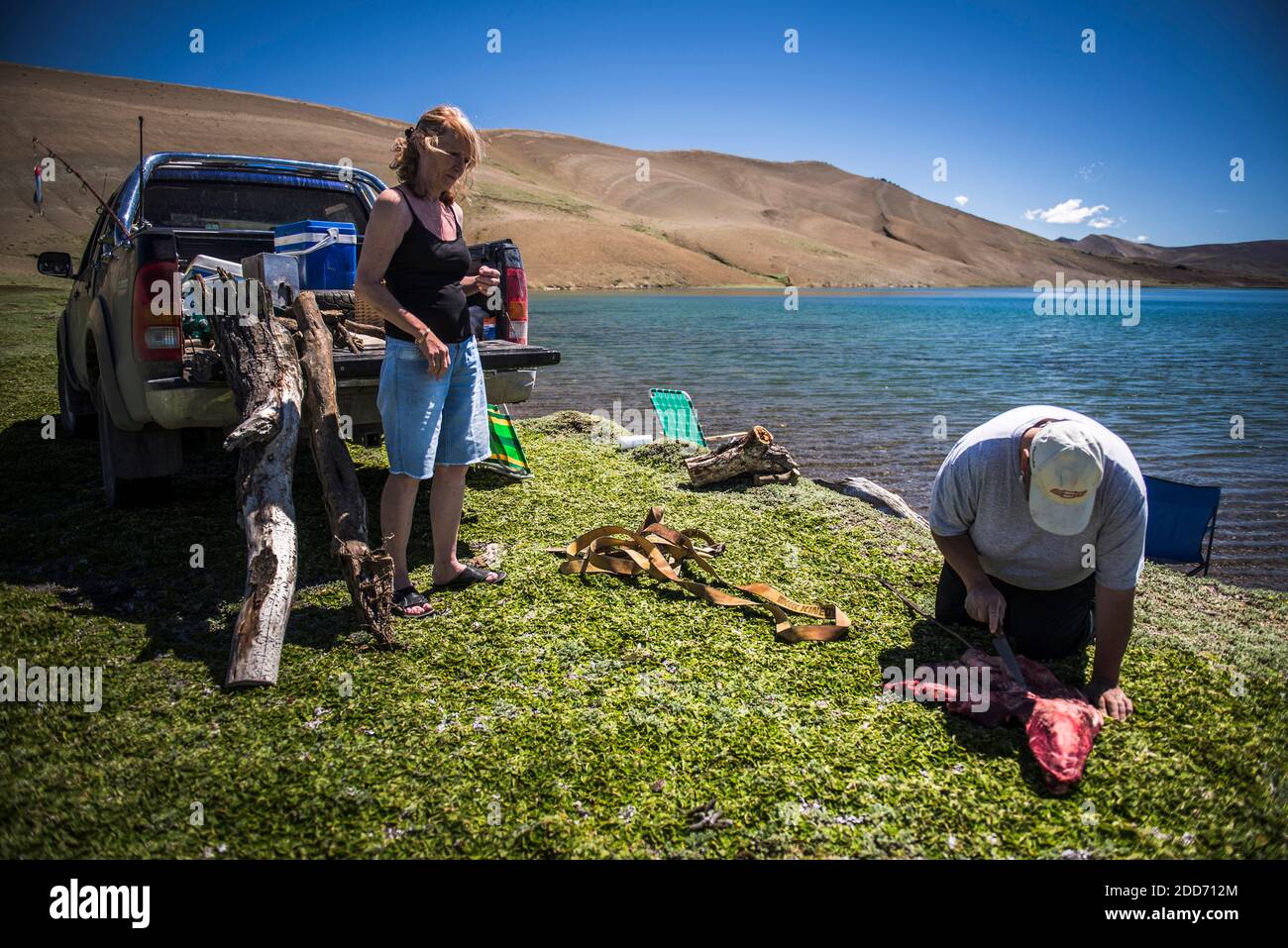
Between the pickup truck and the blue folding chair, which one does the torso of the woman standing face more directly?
the blue folding chair

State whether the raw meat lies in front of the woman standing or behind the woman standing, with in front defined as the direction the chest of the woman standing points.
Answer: in front

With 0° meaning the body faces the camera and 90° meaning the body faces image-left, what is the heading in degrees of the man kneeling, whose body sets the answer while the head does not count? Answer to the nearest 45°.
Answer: approximately 0°

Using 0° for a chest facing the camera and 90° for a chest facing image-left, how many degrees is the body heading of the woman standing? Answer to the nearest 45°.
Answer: approximately 315°

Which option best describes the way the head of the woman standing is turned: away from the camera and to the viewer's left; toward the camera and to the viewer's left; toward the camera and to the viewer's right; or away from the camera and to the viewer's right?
toward the camera and to the viewer's right

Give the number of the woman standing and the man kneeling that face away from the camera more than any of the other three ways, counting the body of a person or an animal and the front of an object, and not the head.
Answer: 0

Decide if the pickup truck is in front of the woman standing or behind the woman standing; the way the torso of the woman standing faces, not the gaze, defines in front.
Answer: behind

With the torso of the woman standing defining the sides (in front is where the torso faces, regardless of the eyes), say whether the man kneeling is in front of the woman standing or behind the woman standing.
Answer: in front
